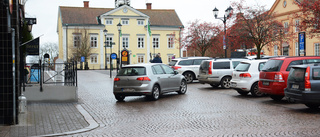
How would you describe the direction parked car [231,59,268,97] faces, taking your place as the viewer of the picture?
facing away from the viewer and to the right of the viewer

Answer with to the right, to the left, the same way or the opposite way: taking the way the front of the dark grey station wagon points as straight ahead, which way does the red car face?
the same way

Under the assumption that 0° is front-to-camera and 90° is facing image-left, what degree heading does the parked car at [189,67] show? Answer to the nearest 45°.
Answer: approximately 225°

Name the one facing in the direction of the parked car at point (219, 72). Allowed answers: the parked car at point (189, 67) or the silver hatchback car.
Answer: the silver hatchback car

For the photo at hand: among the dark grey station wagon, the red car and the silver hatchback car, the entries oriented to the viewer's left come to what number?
0

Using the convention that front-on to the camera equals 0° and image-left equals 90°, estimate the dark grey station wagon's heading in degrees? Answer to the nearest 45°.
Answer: approximately 225°

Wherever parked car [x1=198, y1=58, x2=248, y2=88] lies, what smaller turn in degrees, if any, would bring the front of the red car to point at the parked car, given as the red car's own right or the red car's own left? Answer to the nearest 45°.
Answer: approximately 90° to the red car's own left

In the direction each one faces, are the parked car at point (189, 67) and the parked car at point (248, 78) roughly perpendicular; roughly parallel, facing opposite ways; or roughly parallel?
roughly parallel

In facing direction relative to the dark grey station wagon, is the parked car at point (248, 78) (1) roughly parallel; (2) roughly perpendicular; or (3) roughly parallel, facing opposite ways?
roughly parallel

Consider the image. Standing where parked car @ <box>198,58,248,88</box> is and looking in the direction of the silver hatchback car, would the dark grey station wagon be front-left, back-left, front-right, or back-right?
front-left

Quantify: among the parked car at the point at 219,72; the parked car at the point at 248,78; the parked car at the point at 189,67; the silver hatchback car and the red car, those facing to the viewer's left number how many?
0

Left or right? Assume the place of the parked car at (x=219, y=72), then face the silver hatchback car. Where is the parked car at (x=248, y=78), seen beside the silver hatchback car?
left

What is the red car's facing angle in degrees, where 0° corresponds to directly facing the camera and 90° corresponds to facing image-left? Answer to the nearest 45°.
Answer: approximately 225°

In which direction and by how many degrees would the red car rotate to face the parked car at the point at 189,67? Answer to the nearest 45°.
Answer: approximately 90° to its left

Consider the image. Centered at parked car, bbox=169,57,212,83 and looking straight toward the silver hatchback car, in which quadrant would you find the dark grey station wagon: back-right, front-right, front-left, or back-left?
front-left
